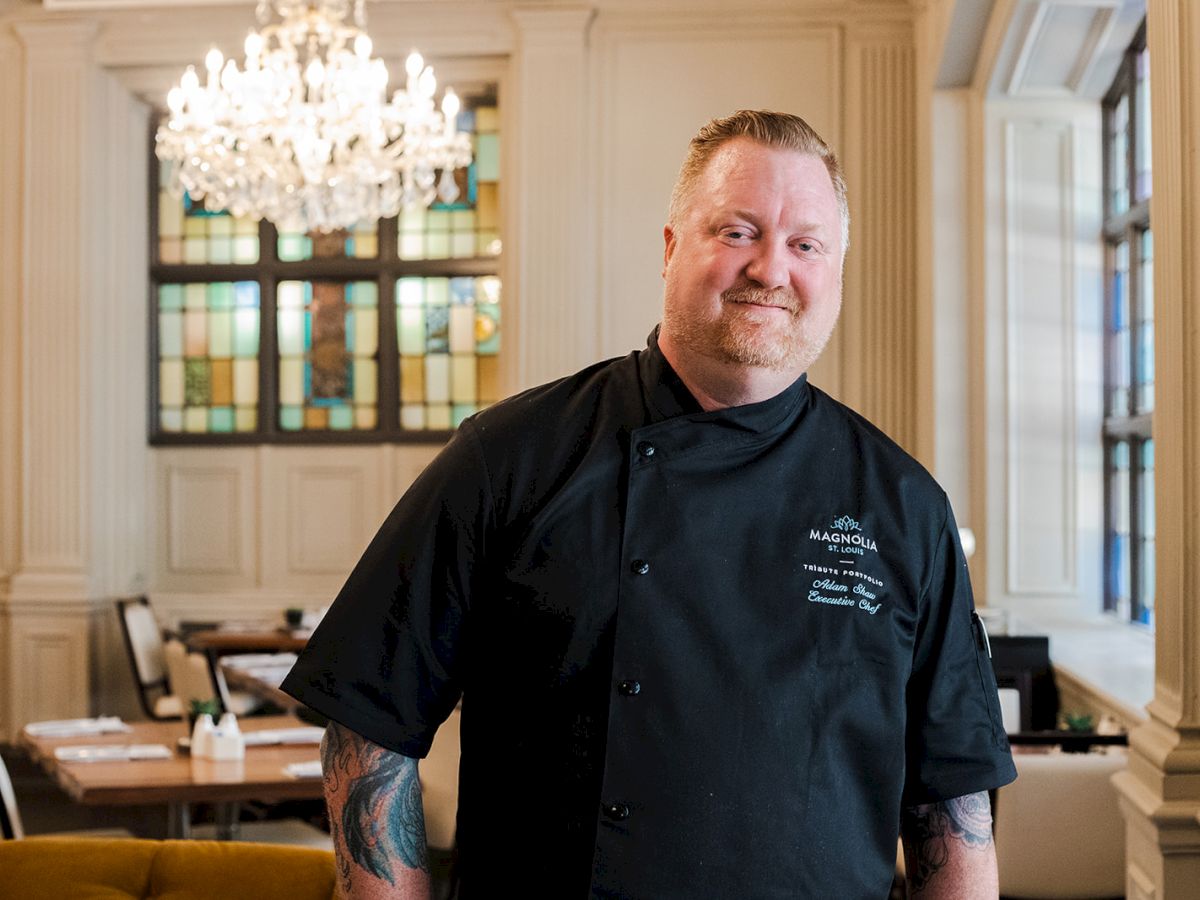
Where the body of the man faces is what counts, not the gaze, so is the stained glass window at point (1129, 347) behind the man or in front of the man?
behind

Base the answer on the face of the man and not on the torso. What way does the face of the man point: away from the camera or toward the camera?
toward the camera

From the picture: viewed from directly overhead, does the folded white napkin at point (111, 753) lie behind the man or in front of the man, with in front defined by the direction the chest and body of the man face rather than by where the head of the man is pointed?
behind

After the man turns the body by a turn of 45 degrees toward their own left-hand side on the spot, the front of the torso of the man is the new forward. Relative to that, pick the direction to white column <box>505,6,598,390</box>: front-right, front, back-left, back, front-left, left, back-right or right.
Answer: back-left

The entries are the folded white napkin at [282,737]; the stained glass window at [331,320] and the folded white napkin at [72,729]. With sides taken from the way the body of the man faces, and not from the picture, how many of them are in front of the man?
0

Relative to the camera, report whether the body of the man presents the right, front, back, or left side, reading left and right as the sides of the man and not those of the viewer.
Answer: front

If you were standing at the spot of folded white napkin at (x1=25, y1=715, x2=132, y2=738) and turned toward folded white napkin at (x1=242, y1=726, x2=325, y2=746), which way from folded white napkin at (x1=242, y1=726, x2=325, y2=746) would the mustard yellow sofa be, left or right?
right

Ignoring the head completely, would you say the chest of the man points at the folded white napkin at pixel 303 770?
no
